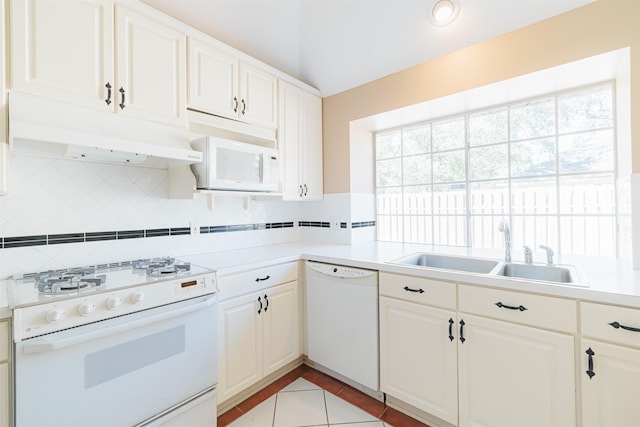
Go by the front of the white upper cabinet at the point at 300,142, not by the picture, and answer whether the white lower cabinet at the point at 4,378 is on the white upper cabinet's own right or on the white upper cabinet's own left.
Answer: on the white upper cabinet's own right

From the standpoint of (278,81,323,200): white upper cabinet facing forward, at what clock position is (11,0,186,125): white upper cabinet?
(11,0,186,125): white upper cabinet is roughly at 3 o'clock from (278,81,323,200): white upper cabinet.

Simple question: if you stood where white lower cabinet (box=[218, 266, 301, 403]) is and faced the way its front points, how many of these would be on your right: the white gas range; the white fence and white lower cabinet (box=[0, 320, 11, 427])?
2

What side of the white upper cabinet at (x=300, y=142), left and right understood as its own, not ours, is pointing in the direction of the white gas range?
right
